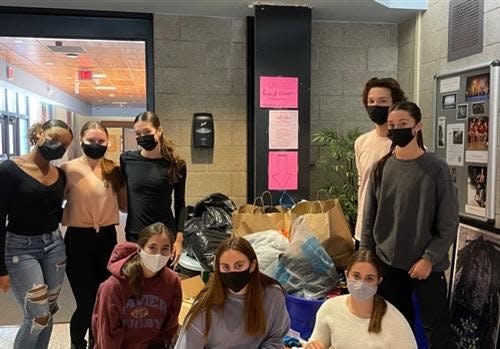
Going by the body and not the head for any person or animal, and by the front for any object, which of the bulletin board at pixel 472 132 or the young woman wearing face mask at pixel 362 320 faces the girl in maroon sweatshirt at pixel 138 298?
the bulletin board

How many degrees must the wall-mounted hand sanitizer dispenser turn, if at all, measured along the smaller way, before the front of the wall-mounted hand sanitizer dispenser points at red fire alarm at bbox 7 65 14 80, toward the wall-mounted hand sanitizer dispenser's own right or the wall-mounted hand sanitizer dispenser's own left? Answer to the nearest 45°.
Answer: approximately 135° to the wall-mounted hand sanitizer dispenser's own right

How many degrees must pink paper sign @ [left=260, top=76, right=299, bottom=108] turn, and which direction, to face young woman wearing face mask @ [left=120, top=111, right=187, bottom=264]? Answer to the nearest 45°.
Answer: approximately 45° to its right

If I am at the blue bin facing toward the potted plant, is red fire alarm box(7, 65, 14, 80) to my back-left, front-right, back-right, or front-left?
front-left

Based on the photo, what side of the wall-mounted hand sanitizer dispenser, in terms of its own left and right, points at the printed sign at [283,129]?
left

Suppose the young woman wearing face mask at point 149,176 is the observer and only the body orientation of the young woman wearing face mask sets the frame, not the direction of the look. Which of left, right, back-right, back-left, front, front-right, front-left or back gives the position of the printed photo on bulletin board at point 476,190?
left

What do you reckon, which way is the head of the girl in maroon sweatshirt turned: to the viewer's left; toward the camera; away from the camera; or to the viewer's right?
toward the camera

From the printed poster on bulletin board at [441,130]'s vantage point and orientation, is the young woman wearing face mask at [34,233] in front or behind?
in front

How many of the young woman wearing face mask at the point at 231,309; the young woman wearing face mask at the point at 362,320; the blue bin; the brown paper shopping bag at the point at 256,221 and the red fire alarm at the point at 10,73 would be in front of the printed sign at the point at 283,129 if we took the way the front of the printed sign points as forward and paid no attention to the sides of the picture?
4

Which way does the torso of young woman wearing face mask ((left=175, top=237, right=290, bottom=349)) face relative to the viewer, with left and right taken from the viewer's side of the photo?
facing the viewer

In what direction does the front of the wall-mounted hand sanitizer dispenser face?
toward the camera

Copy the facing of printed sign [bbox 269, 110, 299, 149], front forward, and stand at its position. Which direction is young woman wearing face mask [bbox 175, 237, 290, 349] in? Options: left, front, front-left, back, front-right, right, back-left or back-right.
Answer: front

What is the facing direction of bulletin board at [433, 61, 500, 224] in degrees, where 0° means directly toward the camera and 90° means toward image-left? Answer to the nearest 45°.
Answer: approximately 45°

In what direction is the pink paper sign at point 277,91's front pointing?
toward the camera

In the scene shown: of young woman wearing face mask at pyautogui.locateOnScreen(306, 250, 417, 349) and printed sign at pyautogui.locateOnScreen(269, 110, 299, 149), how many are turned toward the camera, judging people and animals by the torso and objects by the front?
2

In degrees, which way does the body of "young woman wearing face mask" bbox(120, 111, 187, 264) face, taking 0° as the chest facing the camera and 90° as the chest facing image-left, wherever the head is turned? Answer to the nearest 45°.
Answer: approximately 0°

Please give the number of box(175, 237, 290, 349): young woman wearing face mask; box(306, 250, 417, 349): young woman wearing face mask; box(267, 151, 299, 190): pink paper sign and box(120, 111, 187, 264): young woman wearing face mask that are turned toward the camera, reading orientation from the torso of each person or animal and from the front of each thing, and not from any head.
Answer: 4

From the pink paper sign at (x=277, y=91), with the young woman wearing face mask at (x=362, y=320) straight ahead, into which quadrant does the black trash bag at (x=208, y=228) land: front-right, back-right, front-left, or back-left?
front-right

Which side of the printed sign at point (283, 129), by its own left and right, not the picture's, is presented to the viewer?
front
